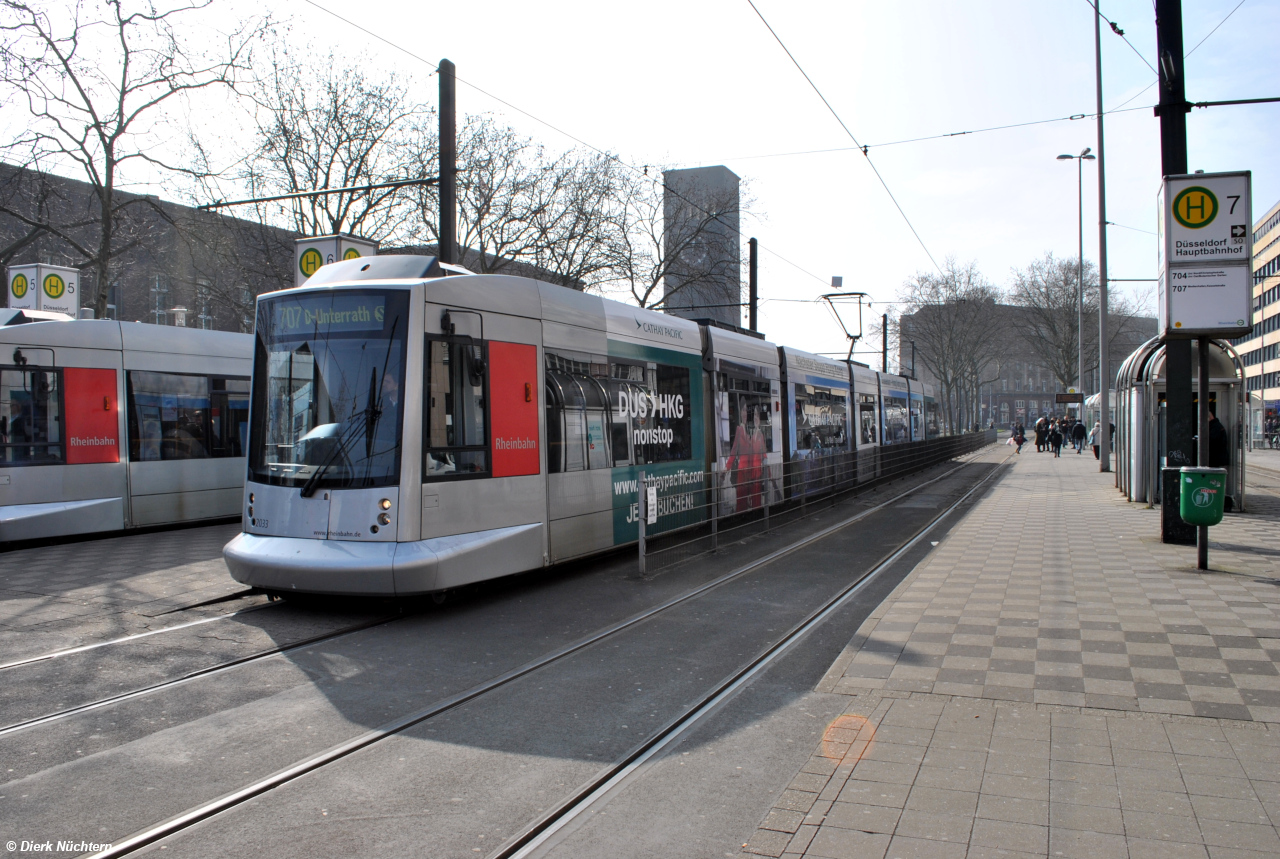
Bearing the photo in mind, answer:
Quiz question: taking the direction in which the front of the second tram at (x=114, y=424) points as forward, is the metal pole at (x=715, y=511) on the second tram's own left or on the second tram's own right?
on the second tram's own left

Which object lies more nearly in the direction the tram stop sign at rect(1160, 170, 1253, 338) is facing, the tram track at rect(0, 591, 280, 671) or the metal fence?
the tram track

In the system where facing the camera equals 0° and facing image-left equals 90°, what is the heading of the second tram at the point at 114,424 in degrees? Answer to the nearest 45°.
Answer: approximately 45°

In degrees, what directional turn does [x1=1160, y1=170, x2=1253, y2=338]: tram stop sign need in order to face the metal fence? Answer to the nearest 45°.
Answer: approximately 90° to its right

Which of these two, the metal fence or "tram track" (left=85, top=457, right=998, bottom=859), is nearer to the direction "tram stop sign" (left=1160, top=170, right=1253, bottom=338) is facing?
the tram track

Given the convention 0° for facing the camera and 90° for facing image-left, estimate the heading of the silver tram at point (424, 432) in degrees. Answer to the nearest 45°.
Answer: approximately 45°

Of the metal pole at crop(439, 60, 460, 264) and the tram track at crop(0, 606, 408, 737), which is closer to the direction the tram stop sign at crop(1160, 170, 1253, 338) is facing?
the tram track

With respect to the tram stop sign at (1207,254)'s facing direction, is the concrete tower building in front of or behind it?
behind

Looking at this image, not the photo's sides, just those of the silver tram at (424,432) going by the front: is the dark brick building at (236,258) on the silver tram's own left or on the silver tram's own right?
on the silver tram's own right

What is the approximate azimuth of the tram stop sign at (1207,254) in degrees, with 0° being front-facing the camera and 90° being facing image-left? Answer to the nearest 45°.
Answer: approximately 0°
